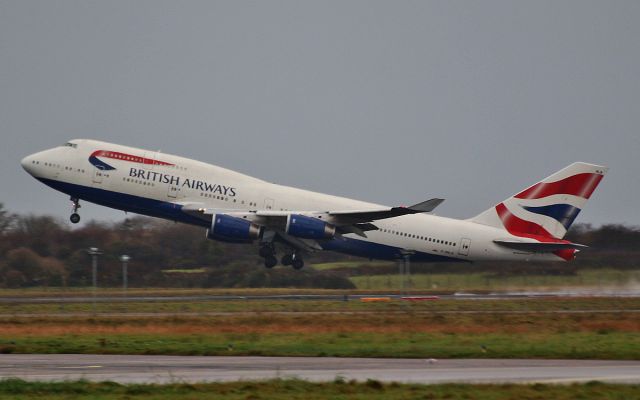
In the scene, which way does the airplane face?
to the viewer's left
